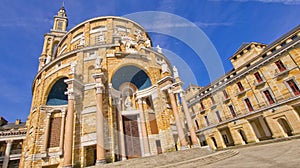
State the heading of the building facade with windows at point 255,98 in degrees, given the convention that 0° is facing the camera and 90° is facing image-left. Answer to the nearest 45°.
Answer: approximately 45°
